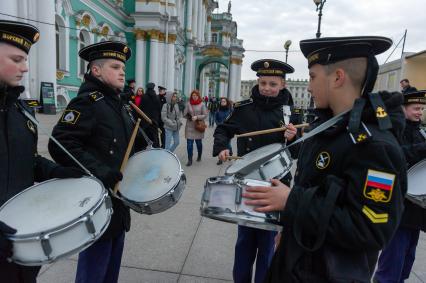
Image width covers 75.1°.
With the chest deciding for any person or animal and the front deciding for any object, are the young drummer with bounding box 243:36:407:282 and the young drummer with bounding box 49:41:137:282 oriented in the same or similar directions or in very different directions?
very different directions

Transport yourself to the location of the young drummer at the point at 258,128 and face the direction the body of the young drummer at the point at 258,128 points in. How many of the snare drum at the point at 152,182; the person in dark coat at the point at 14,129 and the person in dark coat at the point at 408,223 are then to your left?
1

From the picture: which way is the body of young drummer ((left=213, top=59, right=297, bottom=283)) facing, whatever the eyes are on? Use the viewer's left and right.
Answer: facing the viewer

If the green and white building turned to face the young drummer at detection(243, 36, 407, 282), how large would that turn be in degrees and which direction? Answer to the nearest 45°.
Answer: approximately 45° to its right

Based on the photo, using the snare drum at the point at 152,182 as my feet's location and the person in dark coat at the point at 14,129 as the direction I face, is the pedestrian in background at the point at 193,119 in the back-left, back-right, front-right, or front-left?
back-right

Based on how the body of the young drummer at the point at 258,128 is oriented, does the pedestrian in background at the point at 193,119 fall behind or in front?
behind

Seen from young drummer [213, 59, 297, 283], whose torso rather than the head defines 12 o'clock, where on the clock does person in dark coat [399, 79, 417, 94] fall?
The person in dark coat is roughly at 7 o'clock from the young drummer.

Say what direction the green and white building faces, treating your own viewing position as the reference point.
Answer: facing the viewer and to the right of the viewer

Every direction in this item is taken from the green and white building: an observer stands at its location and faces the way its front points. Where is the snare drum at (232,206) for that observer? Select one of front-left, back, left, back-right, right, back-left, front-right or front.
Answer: front-right

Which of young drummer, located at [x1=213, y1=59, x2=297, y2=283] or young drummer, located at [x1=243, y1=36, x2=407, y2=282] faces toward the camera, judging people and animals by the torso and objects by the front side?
young drummer, located at [x1=213, y1=59, x2=297, y2=283]

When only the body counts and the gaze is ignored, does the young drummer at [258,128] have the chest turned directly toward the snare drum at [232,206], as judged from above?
yes

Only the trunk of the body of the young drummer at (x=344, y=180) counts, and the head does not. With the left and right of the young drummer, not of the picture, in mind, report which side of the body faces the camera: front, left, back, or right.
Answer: left
